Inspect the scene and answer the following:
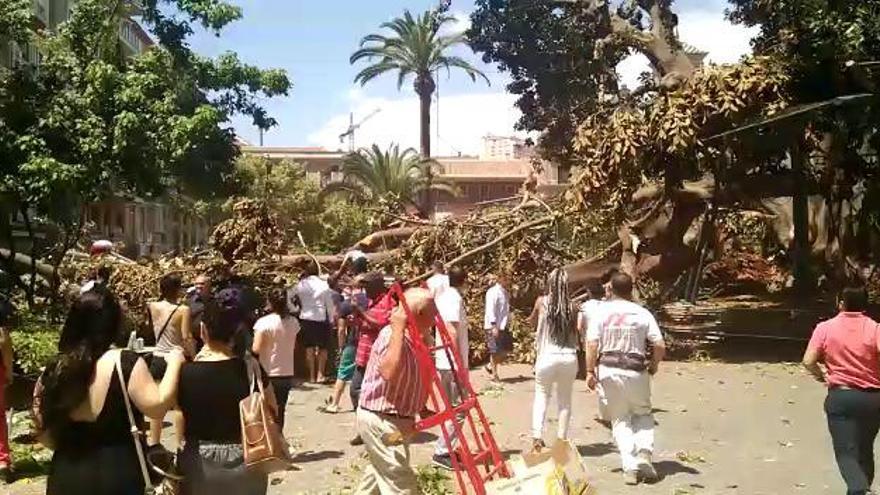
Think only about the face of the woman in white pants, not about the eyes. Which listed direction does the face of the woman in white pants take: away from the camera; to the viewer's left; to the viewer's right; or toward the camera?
away from the camera

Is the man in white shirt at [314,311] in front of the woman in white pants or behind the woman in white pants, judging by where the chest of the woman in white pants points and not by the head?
in front

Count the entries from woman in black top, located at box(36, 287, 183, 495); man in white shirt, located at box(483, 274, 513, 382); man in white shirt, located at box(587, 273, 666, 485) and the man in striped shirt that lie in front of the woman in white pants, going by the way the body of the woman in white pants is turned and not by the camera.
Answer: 1

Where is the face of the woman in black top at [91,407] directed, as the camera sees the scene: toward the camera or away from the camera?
away from the camera

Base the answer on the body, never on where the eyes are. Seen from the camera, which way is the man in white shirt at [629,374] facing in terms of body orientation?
away from the camera

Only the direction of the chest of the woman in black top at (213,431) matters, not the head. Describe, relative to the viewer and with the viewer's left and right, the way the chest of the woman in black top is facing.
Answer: facing away from the viewer

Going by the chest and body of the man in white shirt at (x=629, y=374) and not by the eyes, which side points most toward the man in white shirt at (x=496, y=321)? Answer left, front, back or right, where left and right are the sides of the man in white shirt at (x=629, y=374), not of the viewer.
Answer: front

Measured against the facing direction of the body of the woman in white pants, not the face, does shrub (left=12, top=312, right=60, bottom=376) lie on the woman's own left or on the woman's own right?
on the woman's own left

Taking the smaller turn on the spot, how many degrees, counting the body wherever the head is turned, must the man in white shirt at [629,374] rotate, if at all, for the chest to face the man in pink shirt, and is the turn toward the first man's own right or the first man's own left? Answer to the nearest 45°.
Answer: approximately 135° to the first man's own right

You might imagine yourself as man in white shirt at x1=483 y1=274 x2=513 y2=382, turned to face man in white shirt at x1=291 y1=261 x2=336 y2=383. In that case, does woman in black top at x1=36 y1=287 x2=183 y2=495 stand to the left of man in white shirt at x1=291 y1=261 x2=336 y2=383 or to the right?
left

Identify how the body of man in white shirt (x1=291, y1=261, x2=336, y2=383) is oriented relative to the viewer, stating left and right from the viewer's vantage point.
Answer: facing away from the viewer

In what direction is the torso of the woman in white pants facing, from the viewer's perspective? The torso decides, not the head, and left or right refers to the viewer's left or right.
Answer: facing away from the viewer
